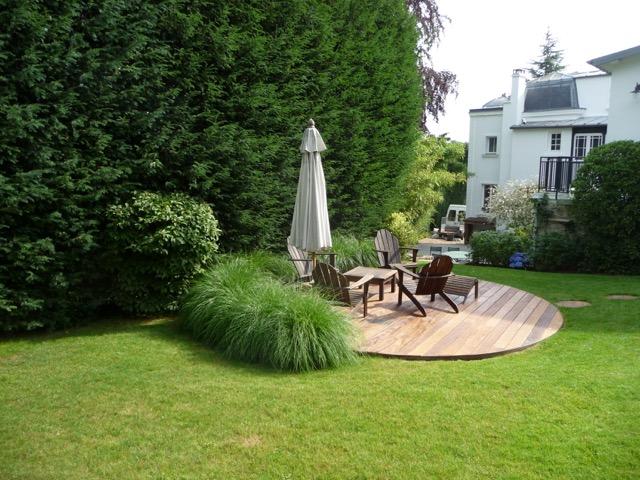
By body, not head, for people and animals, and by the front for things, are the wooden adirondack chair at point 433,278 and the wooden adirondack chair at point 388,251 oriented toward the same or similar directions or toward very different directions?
very different directions

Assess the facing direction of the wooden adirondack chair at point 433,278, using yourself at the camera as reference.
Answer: facing away from the viewer and to the left of the viewer

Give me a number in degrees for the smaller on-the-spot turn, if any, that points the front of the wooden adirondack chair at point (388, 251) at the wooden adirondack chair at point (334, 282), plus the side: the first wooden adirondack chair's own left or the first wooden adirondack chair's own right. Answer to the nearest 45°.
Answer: approximately 45° to the first wooden adirondack chair's own right

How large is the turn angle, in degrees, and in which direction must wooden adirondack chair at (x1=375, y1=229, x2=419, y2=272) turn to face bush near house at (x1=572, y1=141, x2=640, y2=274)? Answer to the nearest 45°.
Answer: approximately 90° to its left

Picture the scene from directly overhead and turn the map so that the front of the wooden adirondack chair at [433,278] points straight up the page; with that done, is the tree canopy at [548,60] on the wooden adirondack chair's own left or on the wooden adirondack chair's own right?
on the wooden adirondack chair's own right

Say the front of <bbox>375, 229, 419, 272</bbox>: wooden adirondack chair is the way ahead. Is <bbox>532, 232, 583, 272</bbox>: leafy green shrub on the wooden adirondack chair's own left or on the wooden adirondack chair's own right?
on the wooden adirondack chair's own left

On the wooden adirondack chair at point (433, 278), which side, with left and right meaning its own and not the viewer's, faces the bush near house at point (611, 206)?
right
